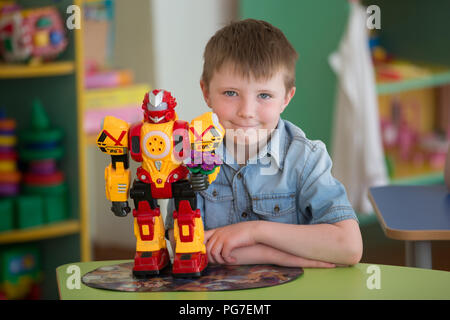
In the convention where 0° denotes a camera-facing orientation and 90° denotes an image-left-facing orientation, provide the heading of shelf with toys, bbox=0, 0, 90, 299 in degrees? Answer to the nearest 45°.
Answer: approximately 315°

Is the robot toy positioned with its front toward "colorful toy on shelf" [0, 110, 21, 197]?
no

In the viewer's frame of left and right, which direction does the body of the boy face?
facing the viewer and to the left of the viewer

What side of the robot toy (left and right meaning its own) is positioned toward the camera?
front

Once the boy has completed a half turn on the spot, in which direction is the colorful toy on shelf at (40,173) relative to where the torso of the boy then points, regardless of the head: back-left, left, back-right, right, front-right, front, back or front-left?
left

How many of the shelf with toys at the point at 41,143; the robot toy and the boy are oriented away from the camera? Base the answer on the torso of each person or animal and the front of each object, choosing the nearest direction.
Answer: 0

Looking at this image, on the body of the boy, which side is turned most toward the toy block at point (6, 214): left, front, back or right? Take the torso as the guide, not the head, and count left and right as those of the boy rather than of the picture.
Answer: right

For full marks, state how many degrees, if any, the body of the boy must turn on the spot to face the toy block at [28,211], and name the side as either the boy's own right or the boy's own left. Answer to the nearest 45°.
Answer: approximately 90° to the boy's own right

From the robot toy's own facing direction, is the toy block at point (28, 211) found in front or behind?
behind

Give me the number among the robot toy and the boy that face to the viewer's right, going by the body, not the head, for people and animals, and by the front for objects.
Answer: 0

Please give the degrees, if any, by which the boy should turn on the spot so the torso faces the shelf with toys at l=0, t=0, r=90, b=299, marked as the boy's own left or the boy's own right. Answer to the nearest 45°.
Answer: approximately 90° to the boy's own right

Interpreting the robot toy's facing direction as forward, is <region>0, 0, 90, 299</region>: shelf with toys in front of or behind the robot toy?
behind

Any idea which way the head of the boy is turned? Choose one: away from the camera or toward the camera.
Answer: toward the camera

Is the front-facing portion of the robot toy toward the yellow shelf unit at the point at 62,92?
no

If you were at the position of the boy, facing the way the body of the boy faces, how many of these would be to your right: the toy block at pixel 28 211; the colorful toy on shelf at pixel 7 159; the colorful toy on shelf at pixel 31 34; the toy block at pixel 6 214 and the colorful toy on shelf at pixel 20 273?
5
